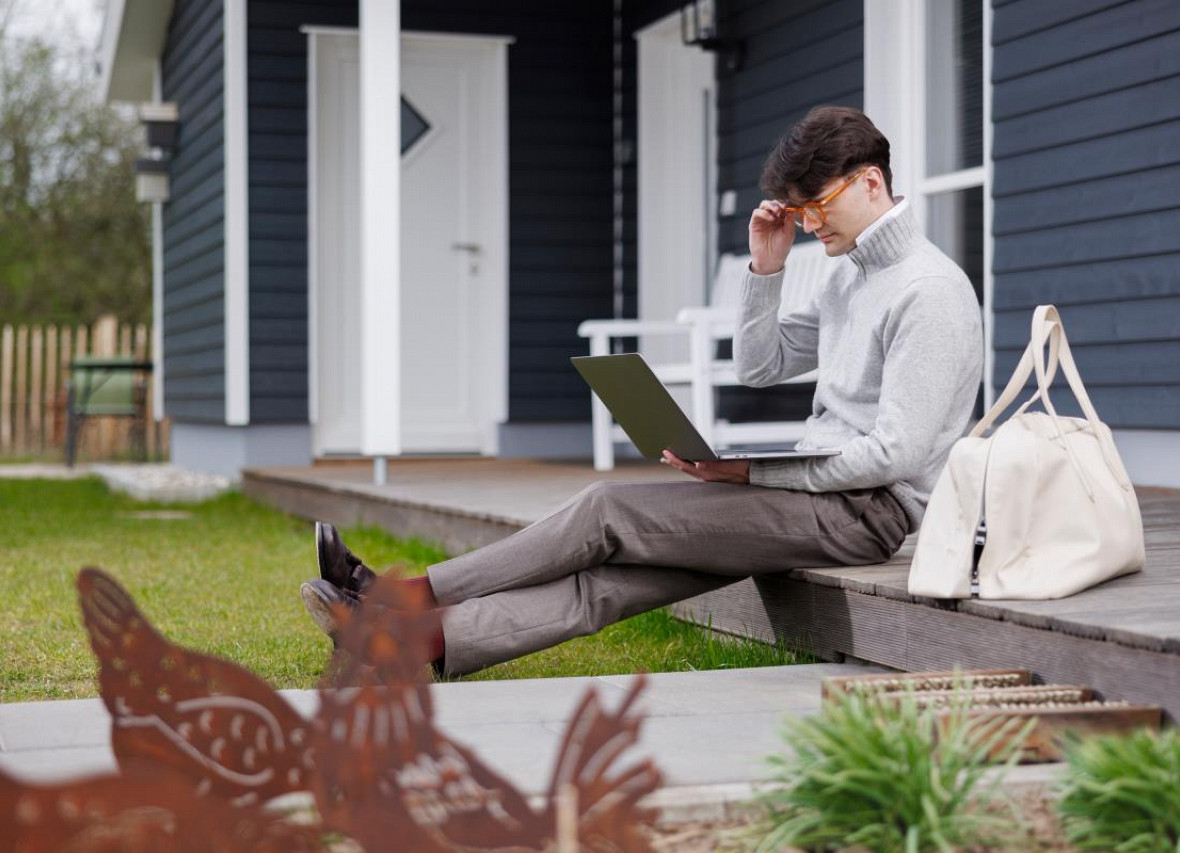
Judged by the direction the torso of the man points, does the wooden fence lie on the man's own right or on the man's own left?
on the man's own right

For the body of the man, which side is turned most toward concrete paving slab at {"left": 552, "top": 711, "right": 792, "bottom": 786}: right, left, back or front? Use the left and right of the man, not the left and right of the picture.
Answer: left

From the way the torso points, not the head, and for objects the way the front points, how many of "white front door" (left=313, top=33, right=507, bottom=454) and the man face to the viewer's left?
1

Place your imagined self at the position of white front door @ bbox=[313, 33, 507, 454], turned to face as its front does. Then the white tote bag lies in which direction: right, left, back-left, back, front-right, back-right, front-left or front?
front

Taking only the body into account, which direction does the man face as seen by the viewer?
to the viewer's left

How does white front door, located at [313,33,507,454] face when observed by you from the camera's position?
facing the viewer

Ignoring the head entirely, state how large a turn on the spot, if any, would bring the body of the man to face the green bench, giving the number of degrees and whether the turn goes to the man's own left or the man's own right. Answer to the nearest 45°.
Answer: approximately 45° to the man's own right

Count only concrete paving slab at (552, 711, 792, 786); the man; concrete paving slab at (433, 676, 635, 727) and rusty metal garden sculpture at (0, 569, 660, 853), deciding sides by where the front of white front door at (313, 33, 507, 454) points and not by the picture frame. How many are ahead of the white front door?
4

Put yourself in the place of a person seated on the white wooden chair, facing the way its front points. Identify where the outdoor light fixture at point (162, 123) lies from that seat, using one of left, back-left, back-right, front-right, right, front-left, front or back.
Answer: right

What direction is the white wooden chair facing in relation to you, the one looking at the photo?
facing the viewer and to the left of the viewer

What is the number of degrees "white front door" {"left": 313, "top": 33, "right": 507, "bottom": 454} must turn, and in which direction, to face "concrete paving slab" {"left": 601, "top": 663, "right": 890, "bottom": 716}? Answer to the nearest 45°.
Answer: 0° — it already faces it

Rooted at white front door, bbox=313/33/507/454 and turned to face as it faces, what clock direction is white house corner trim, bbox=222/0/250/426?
The white house corner trim is roughly at 3 o'clock from the white front door.
